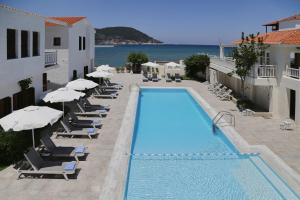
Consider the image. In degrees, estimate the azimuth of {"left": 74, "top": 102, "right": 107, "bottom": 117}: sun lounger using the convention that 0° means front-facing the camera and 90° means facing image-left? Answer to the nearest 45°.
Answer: approximately 270°

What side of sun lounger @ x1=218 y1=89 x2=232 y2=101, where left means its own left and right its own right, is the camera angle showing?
left

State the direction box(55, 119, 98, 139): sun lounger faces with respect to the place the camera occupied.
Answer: facing to the right of the viewer

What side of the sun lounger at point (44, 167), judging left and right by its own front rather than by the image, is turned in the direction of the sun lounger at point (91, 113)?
left

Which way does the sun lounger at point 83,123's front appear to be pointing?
to the viewer's right

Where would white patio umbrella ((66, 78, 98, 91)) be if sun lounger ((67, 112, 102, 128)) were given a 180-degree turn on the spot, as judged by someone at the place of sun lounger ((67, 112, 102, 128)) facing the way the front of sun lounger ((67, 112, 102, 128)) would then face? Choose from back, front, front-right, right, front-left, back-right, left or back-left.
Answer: right

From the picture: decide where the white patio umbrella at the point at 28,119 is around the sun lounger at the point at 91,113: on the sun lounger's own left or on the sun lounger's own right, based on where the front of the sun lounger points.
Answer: on the sun lounger's own right

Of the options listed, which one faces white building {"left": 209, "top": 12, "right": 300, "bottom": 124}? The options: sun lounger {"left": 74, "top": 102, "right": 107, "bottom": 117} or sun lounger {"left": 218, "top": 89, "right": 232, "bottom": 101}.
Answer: sun lounger {"left": 74, "top": 102, "right": 107, "bottom": 117}

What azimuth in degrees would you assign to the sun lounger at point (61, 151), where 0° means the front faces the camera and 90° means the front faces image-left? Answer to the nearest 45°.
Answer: approximately 270°

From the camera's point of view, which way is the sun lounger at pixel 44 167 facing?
to the viewer's right
